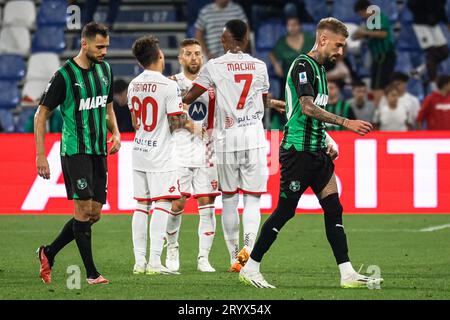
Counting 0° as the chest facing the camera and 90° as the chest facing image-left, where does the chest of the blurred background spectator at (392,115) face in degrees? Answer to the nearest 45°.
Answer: approximately 0°

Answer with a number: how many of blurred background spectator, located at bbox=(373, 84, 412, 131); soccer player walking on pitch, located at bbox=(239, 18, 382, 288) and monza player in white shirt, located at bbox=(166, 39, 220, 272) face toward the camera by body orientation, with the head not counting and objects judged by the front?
2

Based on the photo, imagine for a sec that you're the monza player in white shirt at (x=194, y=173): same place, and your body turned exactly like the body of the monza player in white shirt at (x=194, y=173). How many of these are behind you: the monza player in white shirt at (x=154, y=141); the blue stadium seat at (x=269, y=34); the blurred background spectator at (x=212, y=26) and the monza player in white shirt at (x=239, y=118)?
2

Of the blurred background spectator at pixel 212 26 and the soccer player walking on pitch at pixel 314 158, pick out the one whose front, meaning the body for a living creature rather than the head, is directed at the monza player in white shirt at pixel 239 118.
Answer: the blurred background spectator

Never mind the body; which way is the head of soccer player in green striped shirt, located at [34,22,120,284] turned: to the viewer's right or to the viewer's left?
to the viewer's right

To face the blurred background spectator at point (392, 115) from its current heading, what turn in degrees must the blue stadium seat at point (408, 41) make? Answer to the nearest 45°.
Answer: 0° — it already faces them

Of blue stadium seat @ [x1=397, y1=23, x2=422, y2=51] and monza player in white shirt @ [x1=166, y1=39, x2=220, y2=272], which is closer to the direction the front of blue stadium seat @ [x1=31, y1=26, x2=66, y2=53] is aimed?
the monza player in white shirt
